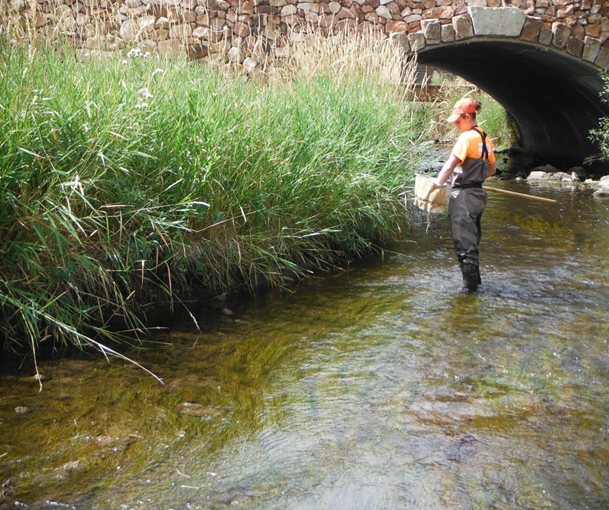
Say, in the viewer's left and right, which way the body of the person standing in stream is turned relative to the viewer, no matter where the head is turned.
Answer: facing away from the viewer and to the left of the viewer

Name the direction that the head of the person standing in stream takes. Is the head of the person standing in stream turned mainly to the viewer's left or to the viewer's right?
to the viewer's left

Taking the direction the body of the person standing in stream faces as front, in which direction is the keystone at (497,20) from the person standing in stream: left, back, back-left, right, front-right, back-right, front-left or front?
front-right

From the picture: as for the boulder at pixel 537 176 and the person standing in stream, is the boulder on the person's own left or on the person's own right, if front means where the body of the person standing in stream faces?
on the person's own right
